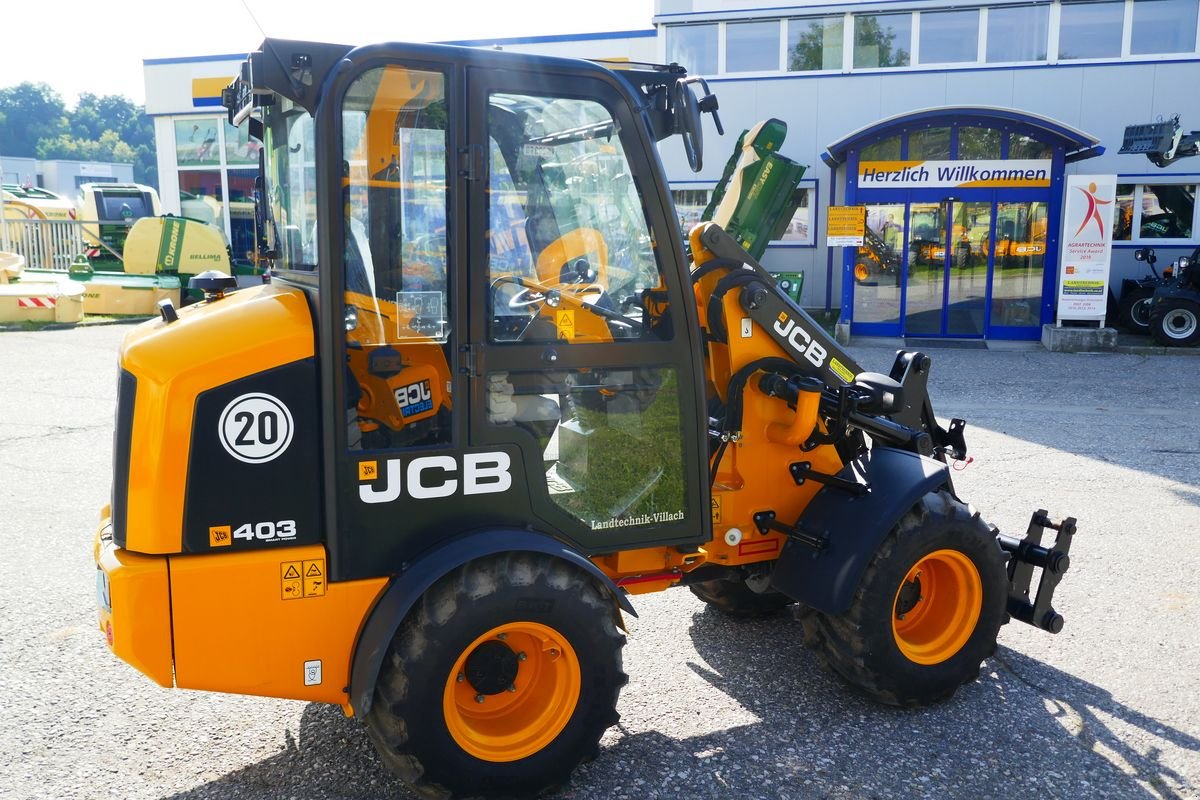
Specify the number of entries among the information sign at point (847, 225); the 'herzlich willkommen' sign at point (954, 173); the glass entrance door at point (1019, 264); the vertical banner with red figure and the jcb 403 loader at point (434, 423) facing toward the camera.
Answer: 4

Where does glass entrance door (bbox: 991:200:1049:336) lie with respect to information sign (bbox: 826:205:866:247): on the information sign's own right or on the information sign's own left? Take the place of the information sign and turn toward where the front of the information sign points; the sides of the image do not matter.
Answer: on the information sign's own left

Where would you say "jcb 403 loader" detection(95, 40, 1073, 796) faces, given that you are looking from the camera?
facing away from the viewer and to the right of the viewer

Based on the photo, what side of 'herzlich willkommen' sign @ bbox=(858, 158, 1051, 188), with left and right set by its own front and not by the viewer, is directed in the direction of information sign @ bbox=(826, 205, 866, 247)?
right

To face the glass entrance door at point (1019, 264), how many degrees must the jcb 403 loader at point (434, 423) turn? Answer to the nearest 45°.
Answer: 0° — it already faces it

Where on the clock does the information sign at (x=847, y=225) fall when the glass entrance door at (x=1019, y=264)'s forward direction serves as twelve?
The information sign is roughly at 2 o'clock from the glass entrance door.

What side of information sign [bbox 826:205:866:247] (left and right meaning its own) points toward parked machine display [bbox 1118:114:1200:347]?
left

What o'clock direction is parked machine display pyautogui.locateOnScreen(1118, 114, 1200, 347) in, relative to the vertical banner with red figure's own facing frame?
The parked machine display is roughly at 8 o'clock from the vertical banner with red figure.

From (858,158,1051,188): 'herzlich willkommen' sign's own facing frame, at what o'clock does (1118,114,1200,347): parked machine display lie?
The parked machine display is roughly at 9 o'clock from the 'herzlich willkommen' sign.
